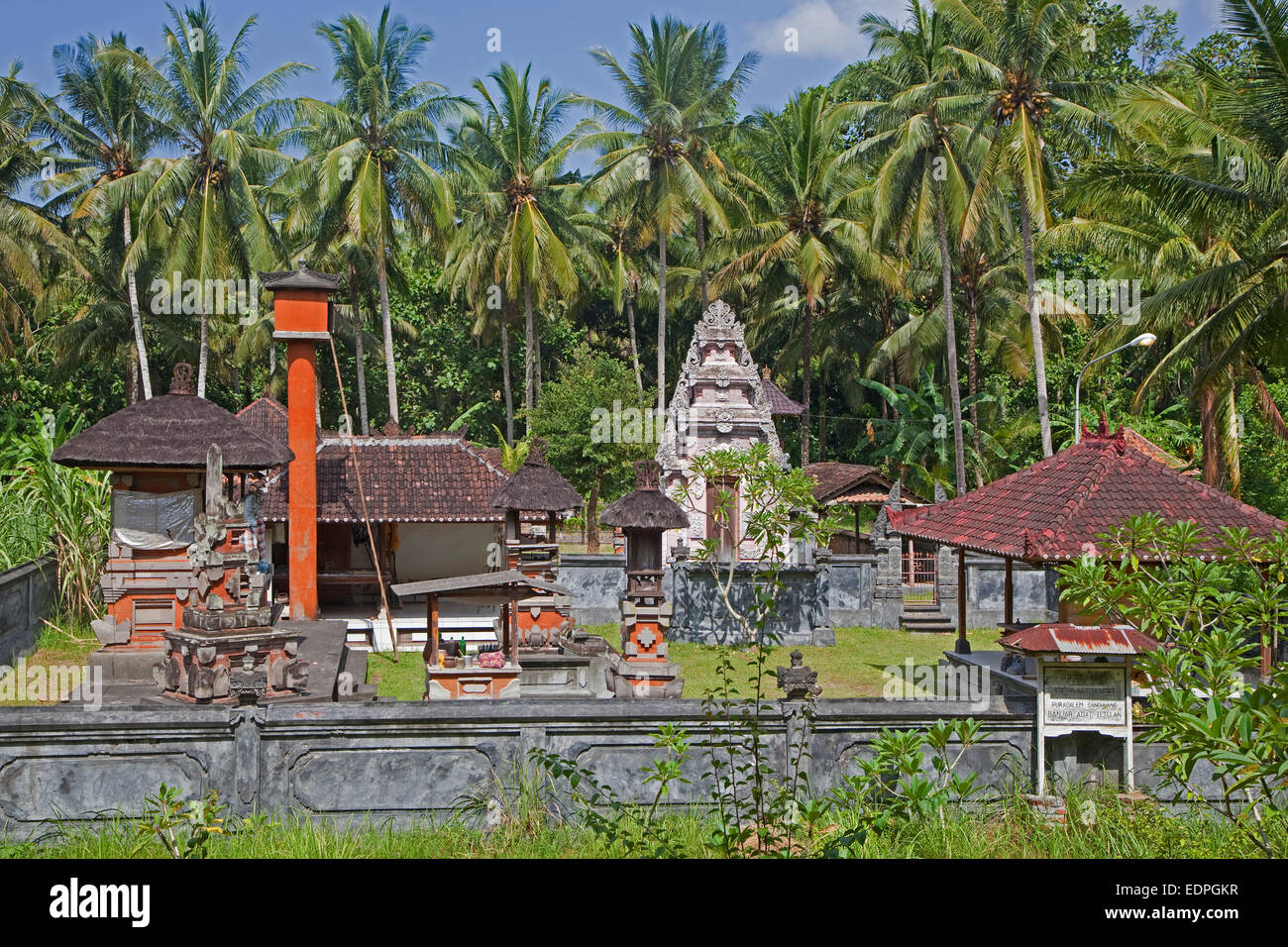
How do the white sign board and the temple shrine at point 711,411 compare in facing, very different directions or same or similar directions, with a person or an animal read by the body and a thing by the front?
same or similar directions

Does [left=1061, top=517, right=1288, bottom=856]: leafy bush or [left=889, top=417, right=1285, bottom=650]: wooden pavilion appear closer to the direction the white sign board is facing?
the leafy bush

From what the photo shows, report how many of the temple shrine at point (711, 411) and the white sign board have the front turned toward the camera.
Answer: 2

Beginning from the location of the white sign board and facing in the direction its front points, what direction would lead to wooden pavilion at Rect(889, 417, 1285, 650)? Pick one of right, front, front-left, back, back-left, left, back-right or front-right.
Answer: back

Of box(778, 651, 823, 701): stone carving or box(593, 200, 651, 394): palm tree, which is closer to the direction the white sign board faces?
the stone carving

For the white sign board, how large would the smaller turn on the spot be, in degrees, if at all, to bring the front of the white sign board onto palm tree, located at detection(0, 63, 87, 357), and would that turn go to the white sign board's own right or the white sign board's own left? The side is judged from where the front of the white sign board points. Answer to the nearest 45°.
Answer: approximately 135° to the white sign board's own right

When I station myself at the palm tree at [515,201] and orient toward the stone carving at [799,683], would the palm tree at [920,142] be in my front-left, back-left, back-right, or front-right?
front-left

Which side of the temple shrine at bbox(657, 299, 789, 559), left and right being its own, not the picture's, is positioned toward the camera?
front

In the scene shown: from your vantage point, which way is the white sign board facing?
toward the camera

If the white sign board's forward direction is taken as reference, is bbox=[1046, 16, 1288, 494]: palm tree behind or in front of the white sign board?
behind

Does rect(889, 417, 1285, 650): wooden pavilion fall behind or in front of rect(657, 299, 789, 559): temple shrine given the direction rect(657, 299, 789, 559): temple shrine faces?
in front

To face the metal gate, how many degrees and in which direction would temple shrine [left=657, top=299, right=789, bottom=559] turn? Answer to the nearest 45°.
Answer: approximately 90° to its left

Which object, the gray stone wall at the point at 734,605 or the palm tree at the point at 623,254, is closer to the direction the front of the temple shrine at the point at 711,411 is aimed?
the gray stone wall

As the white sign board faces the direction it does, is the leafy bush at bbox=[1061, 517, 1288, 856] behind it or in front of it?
in front
